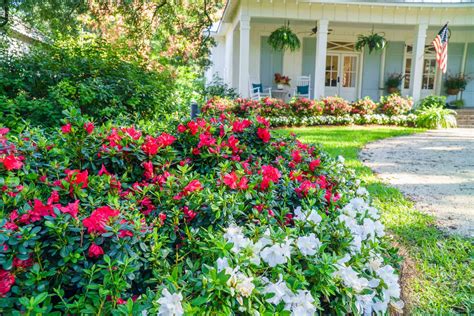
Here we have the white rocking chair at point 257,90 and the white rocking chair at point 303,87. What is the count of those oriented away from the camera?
0

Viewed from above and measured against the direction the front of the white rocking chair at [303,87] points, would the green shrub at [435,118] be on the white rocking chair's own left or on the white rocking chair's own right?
on the white rocking chair's own left

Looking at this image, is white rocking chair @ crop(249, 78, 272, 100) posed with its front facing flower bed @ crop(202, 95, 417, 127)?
yes

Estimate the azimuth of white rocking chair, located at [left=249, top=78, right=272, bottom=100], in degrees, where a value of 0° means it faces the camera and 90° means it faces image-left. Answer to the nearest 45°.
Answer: approximately 315°

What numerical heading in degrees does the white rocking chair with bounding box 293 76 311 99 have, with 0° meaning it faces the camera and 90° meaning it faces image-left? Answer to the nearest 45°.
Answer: approximately 45°

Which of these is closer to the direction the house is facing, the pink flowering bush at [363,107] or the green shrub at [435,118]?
the pink flowering bush

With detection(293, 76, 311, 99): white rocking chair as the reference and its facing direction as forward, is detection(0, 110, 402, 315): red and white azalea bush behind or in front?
in front

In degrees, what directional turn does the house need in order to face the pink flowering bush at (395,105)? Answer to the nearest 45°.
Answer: approximately 45° to its left

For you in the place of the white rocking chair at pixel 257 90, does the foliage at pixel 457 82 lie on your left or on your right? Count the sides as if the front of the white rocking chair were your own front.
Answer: on your left

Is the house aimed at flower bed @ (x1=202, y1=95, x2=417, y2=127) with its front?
yes

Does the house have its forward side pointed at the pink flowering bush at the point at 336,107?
yes
